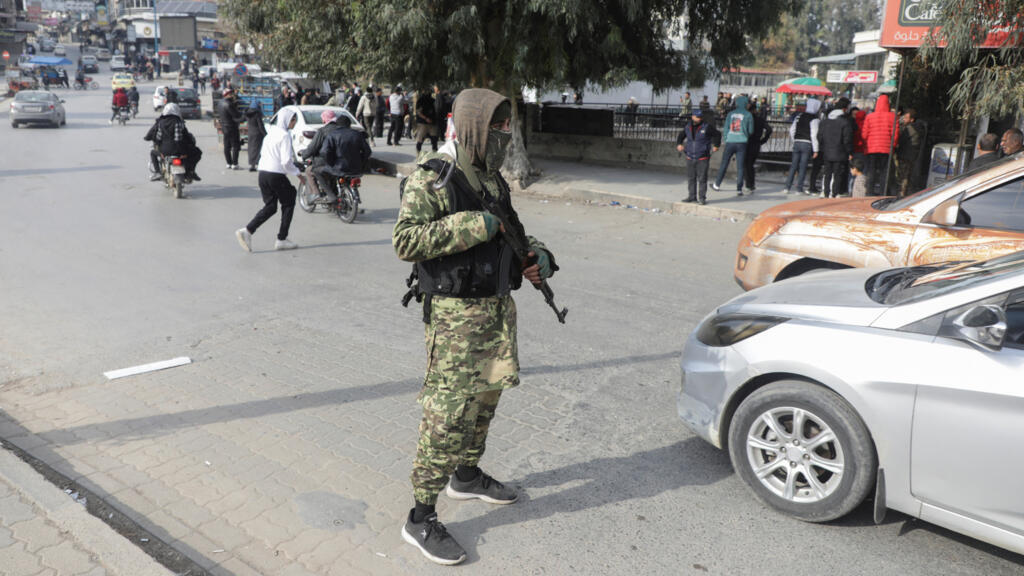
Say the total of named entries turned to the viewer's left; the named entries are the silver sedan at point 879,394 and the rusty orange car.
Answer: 2

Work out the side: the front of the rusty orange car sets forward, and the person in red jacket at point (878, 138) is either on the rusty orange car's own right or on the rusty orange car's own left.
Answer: on the rusty orange car's own right

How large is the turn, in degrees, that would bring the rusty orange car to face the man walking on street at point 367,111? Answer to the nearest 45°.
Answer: approximately 45° to its right

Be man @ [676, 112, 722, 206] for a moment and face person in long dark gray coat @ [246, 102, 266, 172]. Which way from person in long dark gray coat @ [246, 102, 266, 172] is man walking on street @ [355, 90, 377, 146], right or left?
right

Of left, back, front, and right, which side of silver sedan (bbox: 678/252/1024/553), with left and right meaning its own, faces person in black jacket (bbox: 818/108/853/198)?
right

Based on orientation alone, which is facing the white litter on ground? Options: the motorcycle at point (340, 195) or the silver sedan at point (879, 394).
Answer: the silver sedan

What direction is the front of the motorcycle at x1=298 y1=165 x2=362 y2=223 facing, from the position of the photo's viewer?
facing away from the viewer and to the left of the viewer

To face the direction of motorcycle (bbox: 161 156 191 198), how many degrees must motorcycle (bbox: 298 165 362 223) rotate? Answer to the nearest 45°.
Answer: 0° — it already faces it

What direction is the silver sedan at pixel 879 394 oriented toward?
to the viewer's left

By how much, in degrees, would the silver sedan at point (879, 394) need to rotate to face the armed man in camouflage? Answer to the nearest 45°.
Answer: approximately 45° to its left

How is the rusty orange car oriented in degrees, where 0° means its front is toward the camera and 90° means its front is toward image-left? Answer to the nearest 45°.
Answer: approximately 90°

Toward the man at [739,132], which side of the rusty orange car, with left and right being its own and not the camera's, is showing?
right
